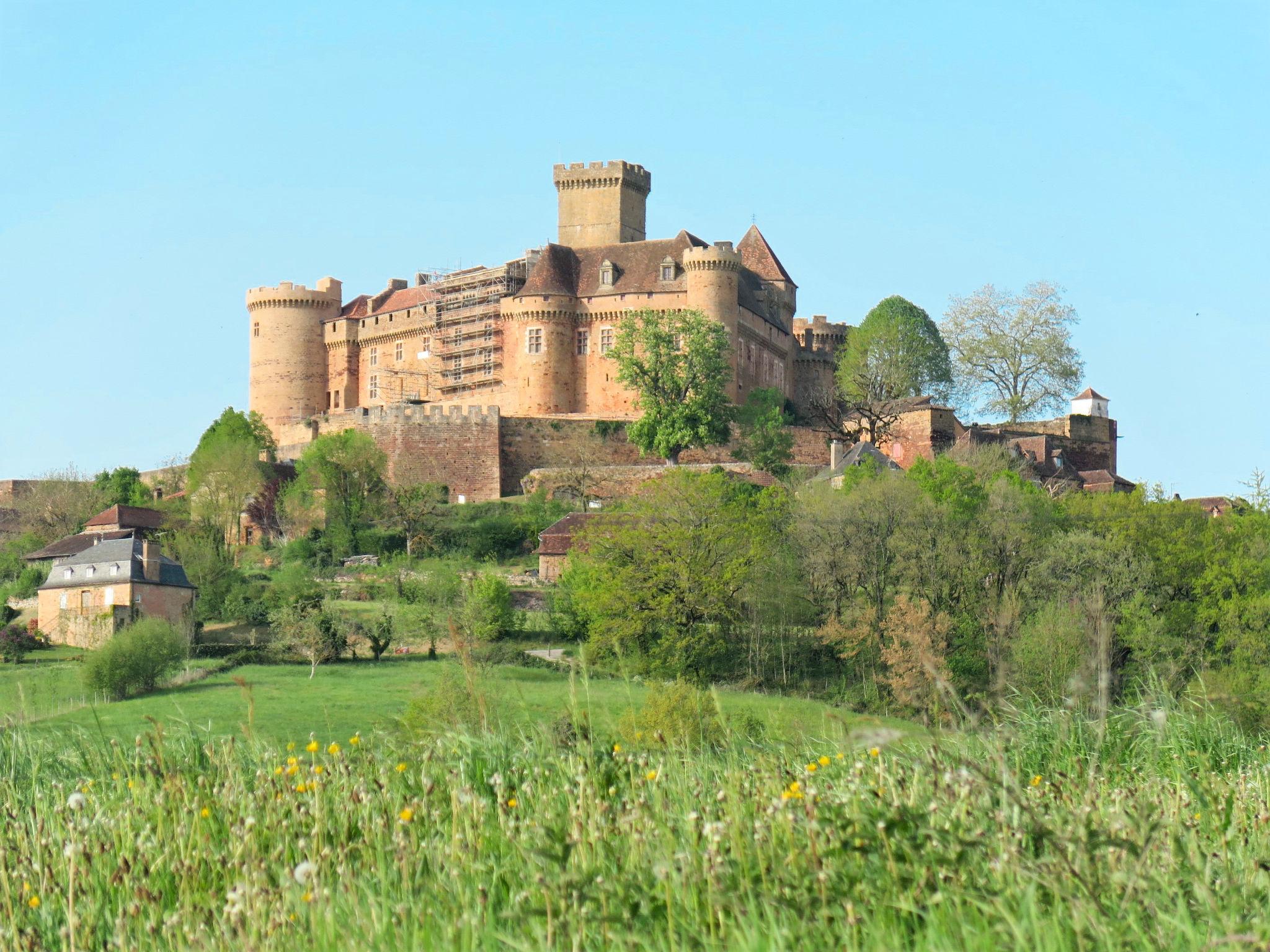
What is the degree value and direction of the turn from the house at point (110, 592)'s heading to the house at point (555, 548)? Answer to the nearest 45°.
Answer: approximately 135° to its left

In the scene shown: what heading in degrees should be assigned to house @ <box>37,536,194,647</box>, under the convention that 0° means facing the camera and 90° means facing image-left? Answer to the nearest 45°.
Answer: approximately 45°

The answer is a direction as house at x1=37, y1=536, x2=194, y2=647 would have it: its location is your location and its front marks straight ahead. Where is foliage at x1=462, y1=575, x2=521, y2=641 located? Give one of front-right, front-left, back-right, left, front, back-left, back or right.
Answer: left

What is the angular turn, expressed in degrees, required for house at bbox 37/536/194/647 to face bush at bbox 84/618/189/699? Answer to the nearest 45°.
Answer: approximately 45° to its left

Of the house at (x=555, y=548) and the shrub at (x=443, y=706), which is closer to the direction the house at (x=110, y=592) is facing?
the shrub

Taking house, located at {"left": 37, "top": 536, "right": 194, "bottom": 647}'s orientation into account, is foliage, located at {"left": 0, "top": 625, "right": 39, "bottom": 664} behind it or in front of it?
in front

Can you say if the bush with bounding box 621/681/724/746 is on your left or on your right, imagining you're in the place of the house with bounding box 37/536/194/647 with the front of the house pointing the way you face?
on your left

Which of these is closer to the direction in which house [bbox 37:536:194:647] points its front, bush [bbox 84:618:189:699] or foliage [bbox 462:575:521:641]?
the bush
